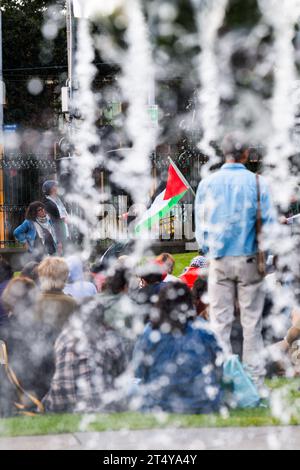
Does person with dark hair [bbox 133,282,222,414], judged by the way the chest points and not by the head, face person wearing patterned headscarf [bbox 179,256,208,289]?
yes

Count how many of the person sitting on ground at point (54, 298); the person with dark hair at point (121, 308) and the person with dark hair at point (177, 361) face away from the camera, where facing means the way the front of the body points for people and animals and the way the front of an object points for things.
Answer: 3

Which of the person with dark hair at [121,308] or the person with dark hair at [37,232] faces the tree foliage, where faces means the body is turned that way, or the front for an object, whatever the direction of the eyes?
the person with dark hair at [121,308]

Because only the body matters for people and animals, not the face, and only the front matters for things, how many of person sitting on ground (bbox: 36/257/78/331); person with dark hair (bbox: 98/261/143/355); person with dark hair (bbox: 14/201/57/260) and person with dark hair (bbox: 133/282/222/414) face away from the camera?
3

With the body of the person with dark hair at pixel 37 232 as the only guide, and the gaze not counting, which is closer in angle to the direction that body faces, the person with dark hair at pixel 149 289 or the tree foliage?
the person with dark hair

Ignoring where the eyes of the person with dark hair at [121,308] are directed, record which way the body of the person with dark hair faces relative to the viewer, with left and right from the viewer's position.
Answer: facing away from the viewer

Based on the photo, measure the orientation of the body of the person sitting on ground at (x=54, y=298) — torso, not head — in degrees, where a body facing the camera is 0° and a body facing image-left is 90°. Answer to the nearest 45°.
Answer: approximately 180°

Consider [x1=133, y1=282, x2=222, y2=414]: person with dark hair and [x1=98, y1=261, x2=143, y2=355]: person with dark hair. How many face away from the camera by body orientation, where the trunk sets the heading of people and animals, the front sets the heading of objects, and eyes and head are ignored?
2

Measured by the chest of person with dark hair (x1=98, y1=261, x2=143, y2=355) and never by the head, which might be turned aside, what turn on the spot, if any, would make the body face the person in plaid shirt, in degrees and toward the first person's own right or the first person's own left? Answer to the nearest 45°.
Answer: approximately 135° to the first person's own left

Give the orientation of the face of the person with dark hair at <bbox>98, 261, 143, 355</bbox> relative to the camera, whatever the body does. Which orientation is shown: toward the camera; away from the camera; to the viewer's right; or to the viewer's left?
away from the camera

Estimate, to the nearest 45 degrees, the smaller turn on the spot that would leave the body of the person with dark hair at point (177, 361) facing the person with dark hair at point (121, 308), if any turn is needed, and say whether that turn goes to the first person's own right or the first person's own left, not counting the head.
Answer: approximately 45° to the first person's own left

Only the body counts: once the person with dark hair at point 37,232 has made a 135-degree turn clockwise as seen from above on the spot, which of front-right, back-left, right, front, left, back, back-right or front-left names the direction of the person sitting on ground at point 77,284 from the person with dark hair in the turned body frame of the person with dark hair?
left

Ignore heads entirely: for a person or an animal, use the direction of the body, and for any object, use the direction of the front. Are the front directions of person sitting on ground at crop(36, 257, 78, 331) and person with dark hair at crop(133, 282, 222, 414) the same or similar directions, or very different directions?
same or similar directions

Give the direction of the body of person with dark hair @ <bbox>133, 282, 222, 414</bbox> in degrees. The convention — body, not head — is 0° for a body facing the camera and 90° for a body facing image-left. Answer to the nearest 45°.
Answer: approximately 180°

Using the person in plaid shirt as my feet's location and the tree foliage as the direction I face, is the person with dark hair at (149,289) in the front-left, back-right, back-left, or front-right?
front-right

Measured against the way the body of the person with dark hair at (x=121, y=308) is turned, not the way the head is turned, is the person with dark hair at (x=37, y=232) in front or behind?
in front

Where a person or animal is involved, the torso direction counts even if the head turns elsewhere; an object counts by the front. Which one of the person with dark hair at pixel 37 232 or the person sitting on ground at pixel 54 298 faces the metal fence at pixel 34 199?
the person sitting on ground
